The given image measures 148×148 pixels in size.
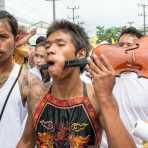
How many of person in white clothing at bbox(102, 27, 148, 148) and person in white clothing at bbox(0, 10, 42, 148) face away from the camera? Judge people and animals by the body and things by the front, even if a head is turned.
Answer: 0

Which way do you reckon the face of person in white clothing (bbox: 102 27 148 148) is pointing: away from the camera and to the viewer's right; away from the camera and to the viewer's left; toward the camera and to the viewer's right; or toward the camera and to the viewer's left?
toward the camera and to the viewer's left

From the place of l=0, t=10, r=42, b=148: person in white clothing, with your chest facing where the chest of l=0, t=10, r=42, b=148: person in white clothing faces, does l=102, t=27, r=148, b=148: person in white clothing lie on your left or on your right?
on your left

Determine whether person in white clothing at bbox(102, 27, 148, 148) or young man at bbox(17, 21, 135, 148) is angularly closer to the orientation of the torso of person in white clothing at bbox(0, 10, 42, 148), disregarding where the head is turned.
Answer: the young man

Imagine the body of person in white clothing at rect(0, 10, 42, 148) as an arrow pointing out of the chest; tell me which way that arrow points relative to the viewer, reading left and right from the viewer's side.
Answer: facing the viewer

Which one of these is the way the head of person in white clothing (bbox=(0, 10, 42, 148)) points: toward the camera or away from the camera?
toward the camera

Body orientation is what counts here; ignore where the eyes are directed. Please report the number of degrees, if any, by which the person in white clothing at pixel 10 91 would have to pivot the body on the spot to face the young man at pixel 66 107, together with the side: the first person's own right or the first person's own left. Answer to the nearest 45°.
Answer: approximately 45° to the first person's own left

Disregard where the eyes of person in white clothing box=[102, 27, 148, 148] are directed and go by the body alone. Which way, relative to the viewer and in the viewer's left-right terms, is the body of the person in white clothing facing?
facing the viewer and to the left of the viewer

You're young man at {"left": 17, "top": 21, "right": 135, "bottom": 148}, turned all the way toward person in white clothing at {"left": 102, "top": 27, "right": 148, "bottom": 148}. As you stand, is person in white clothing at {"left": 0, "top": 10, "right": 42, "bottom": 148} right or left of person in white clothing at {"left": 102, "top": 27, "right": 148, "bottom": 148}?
left
